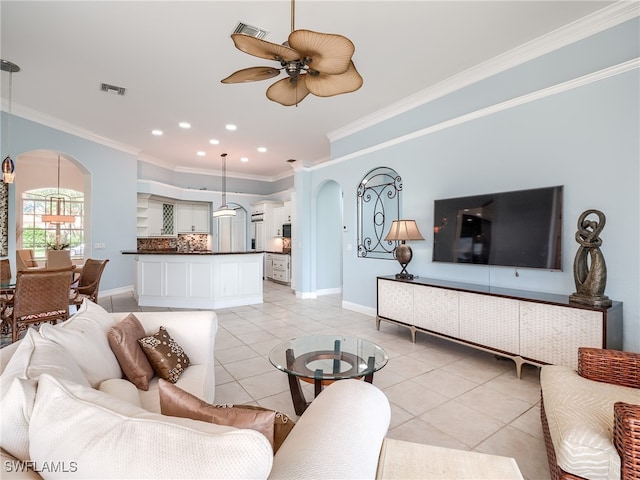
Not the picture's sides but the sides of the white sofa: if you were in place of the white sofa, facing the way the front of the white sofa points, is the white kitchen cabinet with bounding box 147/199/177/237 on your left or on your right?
on your left

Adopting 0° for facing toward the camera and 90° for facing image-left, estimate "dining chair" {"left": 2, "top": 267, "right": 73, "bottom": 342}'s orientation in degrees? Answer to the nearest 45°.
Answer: approximately 135°

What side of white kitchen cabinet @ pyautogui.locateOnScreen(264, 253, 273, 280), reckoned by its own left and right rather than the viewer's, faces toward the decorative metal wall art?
left

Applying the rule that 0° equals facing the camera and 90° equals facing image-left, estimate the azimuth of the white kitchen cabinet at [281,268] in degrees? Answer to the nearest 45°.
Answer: approximately 45°

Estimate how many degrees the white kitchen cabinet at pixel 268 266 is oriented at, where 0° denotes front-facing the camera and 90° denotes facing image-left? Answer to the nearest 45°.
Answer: approximately 45°

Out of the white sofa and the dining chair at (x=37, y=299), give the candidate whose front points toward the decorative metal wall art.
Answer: the white sofa

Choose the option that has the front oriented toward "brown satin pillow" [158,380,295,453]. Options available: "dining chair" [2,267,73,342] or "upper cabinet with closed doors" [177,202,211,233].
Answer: the upper cabinet with closed doors

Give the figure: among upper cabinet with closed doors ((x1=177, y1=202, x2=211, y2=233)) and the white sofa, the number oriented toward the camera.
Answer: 1

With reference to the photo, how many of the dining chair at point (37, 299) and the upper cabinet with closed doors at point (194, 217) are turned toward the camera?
1

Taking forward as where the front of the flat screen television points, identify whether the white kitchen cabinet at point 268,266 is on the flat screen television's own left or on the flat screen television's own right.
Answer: on the flat screen television's own right

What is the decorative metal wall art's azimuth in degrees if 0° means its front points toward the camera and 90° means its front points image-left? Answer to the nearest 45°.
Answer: approximately 45°
